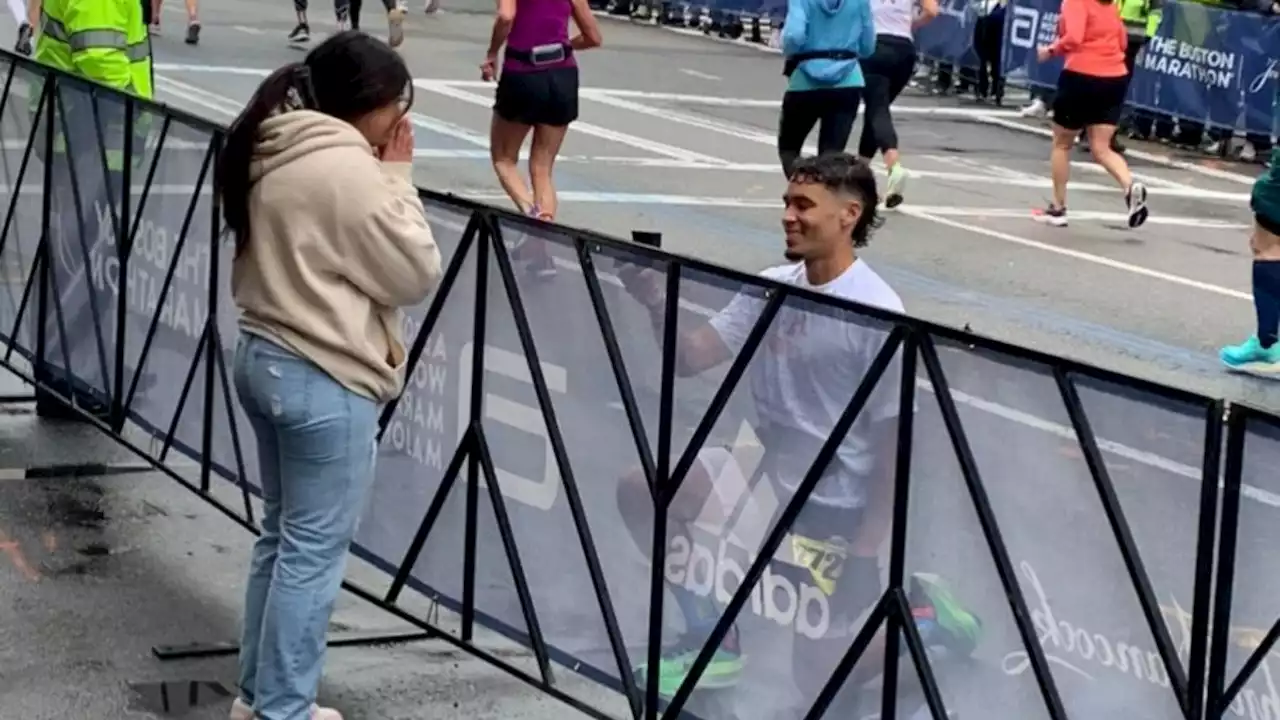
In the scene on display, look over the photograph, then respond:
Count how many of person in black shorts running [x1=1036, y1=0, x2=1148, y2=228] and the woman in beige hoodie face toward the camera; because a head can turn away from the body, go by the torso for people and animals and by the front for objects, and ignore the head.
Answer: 0

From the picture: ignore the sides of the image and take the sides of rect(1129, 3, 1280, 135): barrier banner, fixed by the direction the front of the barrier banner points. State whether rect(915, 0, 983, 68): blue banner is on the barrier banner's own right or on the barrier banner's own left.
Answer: on the barrier banner's own right

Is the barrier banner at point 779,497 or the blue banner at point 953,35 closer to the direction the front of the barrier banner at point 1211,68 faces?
the barrier banner

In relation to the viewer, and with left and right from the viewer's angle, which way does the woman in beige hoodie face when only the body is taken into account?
facing away from the viewer and to the right of the viewer

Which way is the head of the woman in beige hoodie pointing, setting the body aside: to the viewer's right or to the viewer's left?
to the viewer's right

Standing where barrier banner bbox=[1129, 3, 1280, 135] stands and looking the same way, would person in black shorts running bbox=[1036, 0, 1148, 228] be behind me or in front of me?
in front

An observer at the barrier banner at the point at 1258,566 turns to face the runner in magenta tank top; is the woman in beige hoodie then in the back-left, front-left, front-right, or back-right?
front-left

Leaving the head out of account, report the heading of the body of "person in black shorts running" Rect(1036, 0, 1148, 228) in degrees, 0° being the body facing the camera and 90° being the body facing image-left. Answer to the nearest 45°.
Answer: approximately 135°

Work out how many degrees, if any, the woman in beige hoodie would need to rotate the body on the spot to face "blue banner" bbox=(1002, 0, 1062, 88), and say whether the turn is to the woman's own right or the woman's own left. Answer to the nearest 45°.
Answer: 0° — they already face it

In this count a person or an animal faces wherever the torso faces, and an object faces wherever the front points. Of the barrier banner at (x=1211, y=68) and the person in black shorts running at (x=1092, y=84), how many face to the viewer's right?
0

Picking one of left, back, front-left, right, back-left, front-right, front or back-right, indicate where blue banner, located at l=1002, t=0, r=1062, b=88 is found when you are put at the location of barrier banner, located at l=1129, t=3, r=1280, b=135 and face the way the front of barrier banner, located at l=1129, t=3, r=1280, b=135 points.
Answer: right
